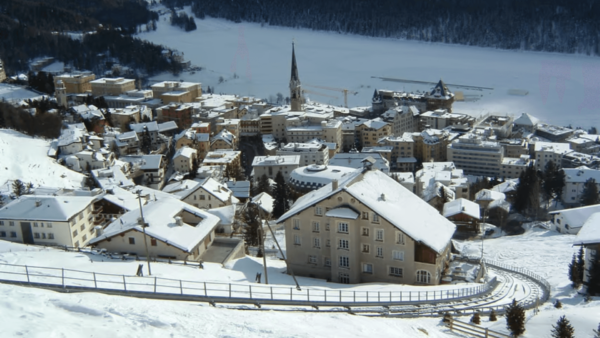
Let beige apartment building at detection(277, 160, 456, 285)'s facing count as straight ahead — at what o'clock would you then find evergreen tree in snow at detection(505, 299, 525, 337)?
The evergreen tree in snow is roughly at 11 o'clock from the beige apartment building.

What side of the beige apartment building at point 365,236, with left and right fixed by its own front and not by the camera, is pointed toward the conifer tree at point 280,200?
back

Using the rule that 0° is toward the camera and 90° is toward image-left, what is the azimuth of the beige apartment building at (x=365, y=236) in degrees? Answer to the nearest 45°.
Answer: approximately 0°

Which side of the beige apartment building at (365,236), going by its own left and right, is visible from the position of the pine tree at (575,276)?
left

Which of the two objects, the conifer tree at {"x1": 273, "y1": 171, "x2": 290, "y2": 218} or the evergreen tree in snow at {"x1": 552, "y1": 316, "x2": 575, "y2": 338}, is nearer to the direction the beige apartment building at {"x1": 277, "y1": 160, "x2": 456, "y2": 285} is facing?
the evergreen tree in snow

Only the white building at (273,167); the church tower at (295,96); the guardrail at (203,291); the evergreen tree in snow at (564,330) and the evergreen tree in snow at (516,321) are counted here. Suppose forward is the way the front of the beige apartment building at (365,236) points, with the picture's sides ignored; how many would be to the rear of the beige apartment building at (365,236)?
2

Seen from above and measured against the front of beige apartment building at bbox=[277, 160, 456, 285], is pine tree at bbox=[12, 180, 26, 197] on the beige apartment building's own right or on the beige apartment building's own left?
on the beige apartment building's own right

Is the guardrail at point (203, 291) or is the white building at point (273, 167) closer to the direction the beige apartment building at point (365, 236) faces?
the guardrail
